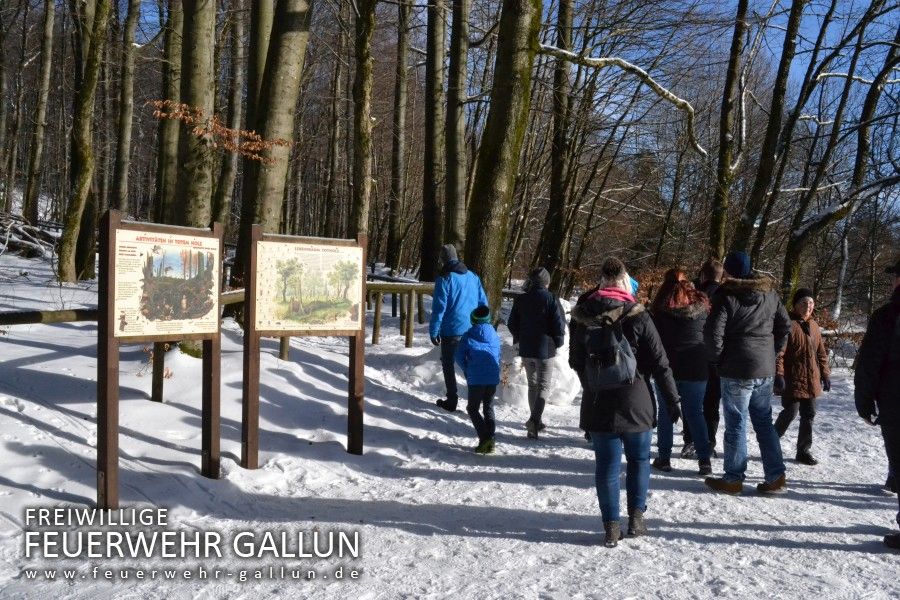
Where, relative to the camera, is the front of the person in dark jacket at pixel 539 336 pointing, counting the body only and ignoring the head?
away from the camera

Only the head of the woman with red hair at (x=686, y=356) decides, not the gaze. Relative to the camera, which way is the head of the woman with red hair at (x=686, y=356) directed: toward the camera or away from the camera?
away from the camera

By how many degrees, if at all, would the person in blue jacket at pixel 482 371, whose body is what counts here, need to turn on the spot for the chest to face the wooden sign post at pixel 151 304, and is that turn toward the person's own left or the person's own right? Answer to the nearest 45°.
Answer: approximately 135° to the person's own left

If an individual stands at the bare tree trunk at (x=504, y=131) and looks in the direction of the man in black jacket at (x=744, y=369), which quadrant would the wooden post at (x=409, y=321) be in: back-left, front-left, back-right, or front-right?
back-right

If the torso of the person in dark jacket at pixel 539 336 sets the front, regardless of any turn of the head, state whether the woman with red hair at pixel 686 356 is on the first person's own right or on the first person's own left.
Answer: on the first person's own right

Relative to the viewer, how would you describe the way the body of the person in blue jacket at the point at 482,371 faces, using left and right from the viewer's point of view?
facing away from the viewer

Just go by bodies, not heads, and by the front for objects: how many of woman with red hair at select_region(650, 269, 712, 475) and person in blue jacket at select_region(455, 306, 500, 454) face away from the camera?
2

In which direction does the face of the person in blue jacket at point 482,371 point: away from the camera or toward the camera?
away from the camera

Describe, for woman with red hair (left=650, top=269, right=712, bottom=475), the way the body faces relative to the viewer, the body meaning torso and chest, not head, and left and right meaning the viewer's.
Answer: facing away from the viewer

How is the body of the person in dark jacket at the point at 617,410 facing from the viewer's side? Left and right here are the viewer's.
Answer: facing away from the viewer

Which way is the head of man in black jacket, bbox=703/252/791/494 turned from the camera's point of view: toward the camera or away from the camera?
away from the camera
